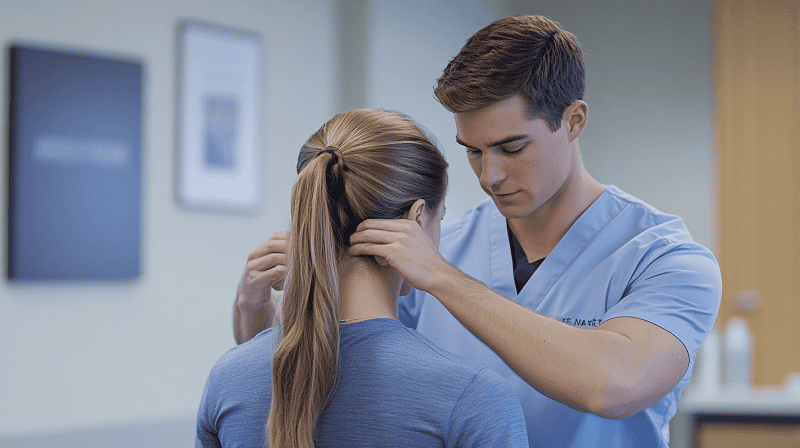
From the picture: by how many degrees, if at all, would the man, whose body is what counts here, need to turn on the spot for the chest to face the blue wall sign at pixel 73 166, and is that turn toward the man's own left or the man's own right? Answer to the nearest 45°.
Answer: approximately 90° to the man's own right

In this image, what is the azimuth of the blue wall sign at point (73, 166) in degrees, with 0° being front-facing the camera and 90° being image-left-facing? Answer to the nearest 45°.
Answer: approximately 315°

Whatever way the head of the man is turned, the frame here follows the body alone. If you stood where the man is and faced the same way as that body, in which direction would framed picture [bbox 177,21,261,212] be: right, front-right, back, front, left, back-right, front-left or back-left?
right

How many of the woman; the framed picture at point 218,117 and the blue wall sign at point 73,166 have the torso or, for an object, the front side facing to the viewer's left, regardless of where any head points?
0

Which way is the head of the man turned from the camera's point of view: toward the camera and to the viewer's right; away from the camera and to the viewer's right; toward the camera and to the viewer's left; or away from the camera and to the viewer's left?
toward the camera and to the viewer's left

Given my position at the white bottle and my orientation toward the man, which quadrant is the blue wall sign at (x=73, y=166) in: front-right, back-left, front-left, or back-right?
front-right

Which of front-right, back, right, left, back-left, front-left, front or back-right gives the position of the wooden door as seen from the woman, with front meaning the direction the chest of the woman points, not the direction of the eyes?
front

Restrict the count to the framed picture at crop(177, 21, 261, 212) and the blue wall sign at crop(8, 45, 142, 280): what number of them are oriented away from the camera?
0

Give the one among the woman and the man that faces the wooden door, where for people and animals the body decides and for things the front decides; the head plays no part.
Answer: the woman

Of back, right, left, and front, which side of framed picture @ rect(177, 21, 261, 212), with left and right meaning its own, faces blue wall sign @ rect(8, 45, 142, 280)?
right

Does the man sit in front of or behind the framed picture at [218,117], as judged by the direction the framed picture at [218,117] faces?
in front

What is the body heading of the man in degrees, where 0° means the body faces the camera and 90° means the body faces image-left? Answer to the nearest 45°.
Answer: approximately 45°

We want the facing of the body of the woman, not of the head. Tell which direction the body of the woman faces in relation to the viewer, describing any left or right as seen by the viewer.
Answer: facing away from the viewer and to the right of the viewer

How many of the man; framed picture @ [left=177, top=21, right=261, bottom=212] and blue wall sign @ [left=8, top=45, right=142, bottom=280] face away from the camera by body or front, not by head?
0

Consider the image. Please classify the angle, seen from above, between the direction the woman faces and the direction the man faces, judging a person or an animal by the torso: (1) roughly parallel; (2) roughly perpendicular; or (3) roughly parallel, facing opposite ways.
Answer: roughly parallel, facing opposite ways
